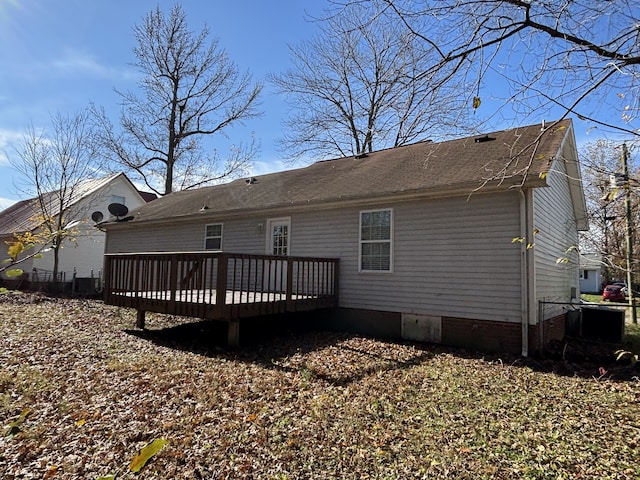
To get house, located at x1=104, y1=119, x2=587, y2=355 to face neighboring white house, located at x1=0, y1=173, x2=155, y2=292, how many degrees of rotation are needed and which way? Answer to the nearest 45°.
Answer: approximately 90° to its left

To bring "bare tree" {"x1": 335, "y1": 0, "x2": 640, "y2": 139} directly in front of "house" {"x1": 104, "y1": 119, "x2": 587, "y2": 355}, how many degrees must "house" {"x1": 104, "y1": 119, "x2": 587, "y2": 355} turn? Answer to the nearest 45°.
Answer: approximately 135° to its right

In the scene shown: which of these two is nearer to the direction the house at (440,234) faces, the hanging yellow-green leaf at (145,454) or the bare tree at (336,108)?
the bare tree

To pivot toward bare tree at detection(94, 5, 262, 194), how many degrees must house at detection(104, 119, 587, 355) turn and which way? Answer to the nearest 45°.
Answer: approximately 90° to its left

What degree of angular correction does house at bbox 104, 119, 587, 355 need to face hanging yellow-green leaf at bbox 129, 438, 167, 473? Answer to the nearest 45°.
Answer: approximately 135° to its right

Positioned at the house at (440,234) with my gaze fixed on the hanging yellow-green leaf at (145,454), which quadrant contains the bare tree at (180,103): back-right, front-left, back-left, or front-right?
back-right

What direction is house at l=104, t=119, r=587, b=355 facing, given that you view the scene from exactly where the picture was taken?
facing away from the viewer and to the right of the viewer

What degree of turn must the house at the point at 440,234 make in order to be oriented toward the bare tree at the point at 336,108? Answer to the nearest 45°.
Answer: approximately 45° to its left
